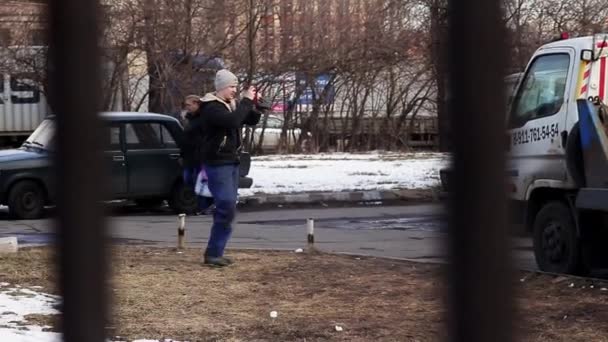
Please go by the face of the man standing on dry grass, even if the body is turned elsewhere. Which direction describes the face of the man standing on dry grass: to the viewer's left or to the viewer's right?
to the viewer's right

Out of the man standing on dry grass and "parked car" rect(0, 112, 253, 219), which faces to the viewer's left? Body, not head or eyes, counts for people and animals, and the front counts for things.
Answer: the parked car

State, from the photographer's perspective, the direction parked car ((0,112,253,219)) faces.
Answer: facing to the left of the viewer

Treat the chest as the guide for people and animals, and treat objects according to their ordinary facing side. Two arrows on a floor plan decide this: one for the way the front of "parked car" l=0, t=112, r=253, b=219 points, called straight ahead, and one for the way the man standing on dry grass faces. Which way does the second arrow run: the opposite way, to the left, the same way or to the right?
the opposite way

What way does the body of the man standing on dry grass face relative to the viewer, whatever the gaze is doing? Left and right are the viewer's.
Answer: facing to the right of the viewer

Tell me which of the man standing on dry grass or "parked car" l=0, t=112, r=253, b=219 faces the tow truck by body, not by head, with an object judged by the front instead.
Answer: the man standing on dry grass

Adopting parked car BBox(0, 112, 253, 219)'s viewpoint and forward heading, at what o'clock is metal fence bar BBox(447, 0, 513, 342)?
The metal fence bar is roughly at 9 o'clock from the parked car.

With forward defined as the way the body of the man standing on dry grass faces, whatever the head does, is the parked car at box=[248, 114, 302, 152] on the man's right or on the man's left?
on the man's left

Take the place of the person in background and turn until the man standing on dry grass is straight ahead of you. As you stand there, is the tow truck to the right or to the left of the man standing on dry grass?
left

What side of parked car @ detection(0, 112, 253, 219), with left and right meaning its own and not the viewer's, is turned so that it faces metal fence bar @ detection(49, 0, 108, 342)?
left
